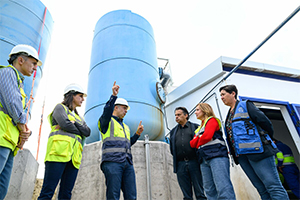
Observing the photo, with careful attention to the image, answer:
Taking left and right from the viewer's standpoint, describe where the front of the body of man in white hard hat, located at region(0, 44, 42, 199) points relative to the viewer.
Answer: facing to the right of the viewer

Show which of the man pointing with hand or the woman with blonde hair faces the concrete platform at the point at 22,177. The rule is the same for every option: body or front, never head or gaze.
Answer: the woman with blonde hair

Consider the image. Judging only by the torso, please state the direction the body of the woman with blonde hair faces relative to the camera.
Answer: to the viewer's left

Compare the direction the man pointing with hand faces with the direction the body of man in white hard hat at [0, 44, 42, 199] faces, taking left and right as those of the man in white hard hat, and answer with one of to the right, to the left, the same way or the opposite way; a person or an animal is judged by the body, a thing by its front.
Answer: to the right

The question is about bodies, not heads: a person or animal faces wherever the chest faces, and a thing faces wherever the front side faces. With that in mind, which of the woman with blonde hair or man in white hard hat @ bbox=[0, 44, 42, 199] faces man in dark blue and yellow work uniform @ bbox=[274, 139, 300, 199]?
the man in white hard hat

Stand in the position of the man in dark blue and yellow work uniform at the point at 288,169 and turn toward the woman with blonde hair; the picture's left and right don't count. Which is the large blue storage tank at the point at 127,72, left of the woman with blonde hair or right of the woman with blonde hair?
right
